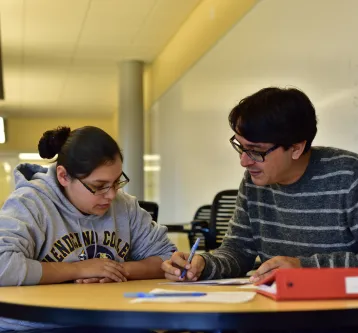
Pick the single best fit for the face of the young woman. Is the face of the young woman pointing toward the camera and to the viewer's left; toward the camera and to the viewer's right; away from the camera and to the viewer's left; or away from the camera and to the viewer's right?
toward the camera and to the viewer's right

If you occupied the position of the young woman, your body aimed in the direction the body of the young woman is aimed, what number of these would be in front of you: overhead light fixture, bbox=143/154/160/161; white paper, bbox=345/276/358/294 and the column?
1

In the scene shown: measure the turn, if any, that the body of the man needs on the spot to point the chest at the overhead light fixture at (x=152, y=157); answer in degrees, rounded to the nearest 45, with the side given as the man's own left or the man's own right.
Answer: approximately 135° to the man's own right

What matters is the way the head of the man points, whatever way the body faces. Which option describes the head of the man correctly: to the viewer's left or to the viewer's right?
to the viewer's left

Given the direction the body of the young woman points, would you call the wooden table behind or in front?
in front

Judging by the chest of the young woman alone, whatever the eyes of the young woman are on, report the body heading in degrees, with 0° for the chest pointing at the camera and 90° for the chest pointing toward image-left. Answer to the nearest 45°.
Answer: approximately 315°

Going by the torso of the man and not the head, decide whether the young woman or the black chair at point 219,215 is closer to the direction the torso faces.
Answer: the young woman

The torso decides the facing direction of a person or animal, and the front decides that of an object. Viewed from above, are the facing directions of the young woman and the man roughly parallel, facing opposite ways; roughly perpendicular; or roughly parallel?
roughly perpendicular

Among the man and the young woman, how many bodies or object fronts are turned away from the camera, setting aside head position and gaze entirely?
0

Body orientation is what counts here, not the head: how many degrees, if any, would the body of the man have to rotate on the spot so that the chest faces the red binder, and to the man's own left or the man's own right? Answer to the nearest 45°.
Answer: approximately 45° to the man's own left

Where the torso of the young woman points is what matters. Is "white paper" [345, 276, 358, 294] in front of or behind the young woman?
in front

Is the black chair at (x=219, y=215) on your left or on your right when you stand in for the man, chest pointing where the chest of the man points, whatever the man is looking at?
on your right

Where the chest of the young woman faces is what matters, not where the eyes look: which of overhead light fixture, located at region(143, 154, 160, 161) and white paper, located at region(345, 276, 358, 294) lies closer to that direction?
the white paper

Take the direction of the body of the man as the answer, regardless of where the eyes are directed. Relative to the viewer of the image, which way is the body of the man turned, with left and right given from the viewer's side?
facing the viewer and to the left of the viewer

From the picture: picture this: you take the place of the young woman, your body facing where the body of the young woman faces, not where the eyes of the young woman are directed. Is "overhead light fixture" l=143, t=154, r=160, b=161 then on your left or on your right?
on your left
